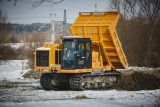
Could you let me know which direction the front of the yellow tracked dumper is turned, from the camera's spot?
facing the viewer and to the left of the viewer
